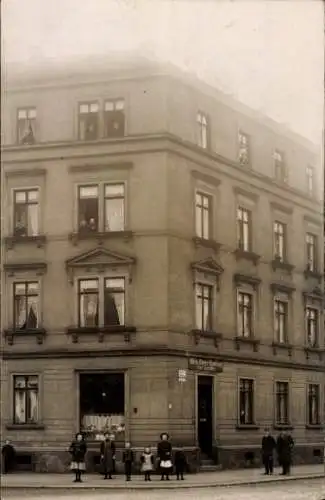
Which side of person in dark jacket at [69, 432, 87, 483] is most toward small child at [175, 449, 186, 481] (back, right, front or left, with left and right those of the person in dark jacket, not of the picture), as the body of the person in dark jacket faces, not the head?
left

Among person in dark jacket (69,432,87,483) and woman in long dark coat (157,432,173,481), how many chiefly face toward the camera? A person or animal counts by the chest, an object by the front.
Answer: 2

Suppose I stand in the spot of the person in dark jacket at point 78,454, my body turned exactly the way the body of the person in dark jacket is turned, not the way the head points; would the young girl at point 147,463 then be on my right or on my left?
on my left

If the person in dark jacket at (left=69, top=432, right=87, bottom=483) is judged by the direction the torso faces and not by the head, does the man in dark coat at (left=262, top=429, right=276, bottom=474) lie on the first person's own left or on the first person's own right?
on the first person's own left

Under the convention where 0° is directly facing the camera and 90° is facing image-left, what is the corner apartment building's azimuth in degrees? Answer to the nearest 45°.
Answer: approximately 315°

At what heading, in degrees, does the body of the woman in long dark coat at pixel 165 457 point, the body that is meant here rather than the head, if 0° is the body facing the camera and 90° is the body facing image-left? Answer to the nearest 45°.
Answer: approximately 0°

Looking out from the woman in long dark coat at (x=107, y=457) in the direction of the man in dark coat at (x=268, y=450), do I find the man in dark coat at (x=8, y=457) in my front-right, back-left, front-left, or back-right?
back-left
